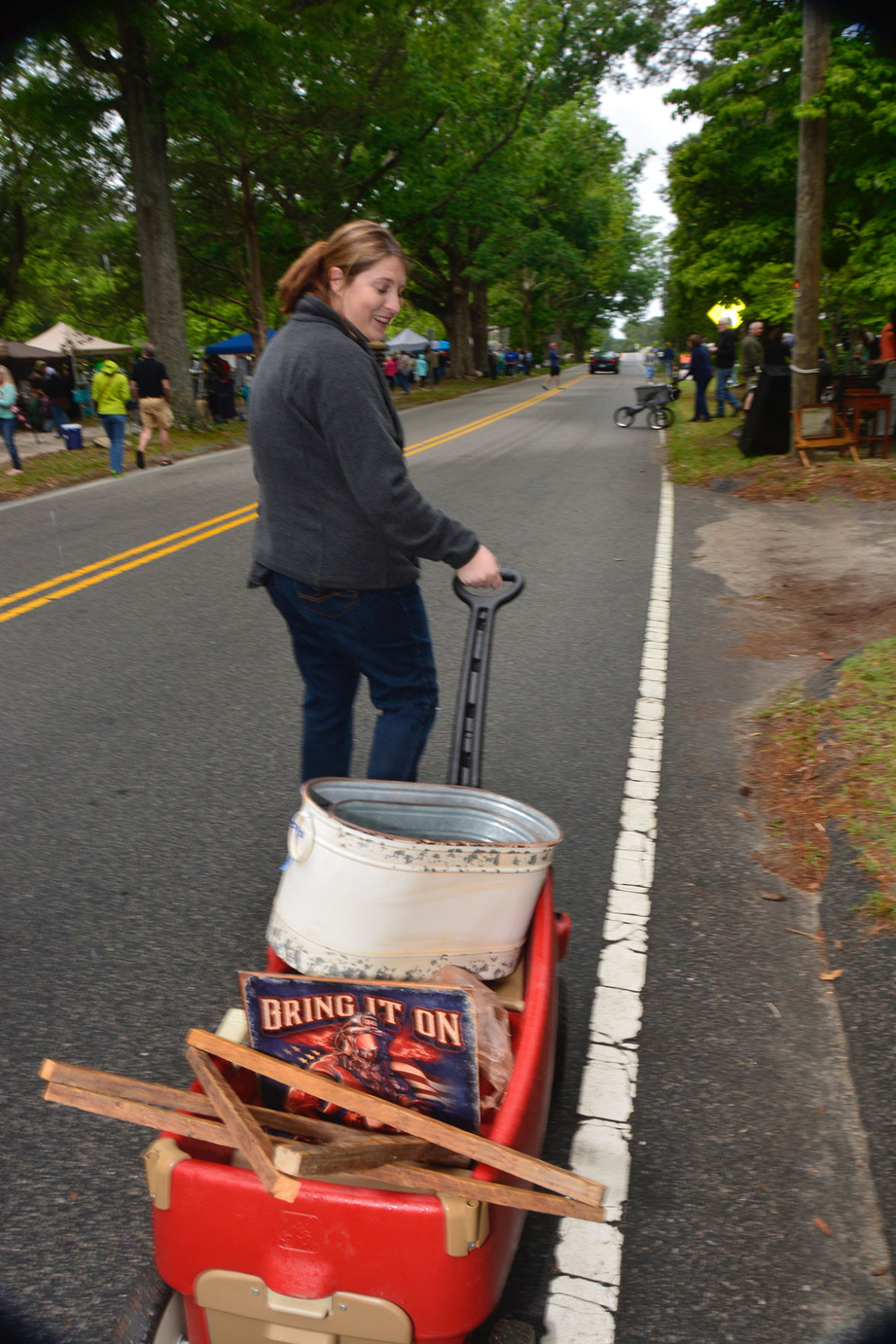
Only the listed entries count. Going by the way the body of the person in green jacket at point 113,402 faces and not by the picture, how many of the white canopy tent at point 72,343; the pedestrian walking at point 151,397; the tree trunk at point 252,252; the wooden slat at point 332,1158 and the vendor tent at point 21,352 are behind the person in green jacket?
1

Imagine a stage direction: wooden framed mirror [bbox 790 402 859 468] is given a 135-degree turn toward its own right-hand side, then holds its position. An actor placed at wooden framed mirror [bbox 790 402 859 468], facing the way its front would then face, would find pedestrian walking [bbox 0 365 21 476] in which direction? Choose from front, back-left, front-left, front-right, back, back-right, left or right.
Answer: front-left

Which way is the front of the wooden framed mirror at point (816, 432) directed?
toward the camera

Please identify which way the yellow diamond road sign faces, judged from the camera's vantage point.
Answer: facing the viewer

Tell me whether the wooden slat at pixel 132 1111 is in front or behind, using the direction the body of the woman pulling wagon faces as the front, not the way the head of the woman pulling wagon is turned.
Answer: behind

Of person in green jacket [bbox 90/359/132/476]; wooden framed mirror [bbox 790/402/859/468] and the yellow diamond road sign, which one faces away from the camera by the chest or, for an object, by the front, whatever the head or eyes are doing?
the person in green jacket

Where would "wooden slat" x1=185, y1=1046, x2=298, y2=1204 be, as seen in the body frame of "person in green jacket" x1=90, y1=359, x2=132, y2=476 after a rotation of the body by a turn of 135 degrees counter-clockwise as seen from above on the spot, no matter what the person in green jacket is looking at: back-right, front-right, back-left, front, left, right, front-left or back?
front-left

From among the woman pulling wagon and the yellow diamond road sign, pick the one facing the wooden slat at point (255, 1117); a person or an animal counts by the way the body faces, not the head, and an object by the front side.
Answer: the yellow diamond road sign

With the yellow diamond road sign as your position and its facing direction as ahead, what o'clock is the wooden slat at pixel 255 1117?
The wooden slat is roughly at 12 o'clock from the yellow diamond road sign.

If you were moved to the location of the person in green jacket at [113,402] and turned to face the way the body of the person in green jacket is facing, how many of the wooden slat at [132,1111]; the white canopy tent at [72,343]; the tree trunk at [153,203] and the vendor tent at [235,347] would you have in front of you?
3

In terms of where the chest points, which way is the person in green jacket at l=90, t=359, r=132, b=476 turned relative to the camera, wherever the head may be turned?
away from the camera

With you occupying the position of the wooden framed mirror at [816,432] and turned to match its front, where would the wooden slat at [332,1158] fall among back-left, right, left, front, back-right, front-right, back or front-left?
front

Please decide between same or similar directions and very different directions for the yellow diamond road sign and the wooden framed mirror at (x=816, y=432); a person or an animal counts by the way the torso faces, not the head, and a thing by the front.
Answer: same or similar directions

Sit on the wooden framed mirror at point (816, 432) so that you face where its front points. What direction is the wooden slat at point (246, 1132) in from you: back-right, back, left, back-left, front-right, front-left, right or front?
front

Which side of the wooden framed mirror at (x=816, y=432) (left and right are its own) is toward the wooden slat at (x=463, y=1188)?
front
